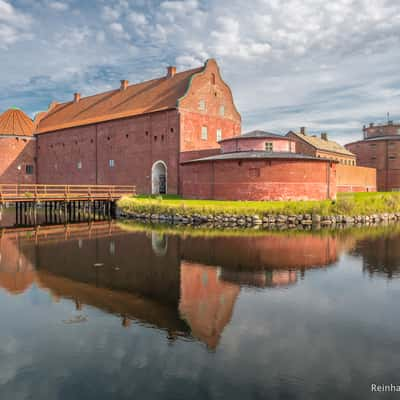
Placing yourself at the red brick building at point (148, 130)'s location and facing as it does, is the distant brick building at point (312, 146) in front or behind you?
behind

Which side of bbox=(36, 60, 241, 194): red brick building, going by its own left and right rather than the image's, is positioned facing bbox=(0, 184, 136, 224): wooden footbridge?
front

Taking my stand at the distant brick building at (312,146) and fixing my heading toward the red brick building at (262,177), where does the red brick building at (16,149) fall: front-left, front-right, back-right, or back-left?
front-right

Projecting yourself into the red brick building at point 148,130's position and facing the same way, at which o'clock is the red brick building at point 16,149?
the red brick building at point 16,149 is roughly at 3 o'clock from the red brick building at point 148,130.

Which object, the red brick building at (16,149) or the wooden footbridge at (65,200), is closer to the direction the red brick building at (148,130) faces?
the wooden footbridge

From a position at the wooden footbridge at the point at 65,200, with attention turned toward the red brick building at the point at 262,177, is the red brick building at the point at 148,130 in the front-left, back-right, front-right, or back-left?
front-left

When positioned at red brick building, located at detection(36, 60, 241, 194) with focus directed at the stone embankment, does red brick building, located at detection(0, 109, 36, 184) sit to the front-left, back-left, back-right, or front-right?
back-right

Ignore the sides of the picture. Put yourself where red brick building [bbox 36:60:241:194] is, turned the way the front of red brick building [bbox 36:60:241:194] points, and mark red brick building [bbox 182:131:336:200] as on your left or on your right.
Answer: on your left

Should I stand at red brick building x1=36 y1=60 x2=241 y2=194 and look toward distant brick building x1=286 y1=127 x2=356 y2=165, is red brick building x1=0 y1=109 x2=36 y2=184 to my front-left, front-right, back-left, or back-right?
back-left

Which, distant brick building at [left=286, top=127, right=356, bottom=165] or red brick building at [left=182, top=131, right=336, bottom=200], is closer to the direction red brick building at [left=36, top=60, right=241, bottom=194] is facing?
the red brick building

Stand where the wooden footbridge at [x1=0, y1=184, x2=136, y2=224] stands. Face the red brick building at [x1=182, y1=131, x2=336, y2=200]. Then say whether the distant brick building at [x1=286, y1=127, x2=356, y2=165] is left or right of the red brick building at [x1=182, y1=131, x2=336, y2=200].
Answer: left

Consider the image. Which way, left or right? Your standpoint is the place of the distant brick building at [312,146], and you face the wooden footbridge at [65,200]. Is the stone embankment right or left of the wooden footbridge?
left

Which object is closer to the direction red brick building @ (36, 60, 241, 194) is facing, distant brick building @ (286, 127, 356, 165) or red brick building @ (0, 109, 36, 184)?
the red brick building

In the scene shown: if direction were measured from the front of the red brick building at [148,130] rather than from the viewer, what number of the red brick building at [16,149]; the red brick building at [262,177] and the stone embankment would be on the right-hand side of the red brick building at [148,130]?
1

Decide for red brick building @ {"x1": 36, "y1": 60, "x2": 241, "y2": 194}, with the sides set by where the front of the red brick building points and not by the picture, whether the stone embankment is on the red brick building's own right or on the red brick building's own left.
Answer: on the red brick building's own left
